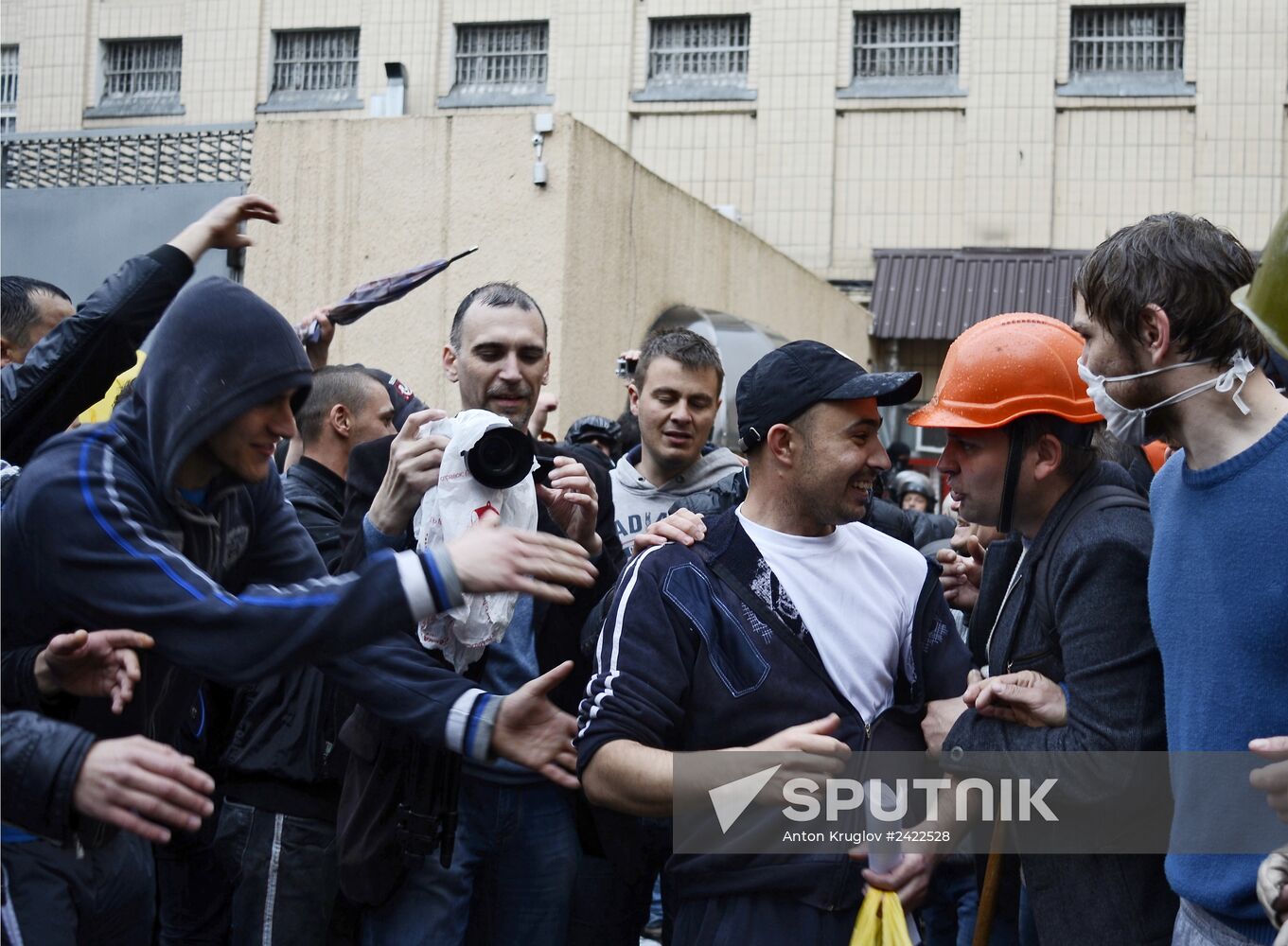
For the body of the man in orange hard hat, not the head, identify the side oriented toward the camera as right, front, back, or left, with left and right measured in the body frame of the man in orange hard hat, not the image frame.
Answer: left

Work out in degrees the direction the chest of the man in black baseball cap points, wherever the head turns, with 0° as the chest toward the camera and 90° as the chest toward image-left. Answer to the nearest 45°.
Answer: approximately 315°

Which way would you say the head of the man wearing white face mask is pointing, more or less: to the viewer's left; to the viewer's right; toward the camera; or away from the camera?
to the viewer's left

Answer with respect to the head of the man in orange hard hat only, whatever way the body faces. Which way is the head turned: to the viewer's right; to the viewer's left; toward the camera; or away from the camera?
to the viewer's left

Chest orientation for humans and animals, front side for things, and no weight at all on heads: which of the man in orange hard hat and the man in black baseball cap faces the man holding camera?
the man in orange hard hat

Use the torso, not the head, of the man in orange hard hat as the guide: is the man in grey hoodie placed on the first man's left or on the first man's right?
on the first man's right

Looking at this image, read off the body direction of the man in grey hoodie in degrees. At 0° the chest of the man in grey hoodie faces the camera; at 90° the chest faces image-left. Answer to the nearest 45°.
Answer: approximately 0°

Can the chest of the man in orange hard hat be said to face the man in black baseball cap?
yes
